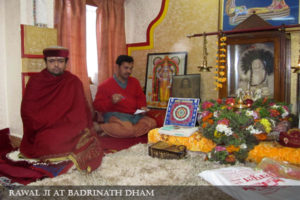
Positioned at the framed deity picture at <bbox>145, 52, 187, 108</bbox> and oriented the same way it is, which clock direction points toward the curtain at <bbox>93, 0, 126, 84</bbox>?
The curtain is roughly at 3 o'clock from the framed deity picture.

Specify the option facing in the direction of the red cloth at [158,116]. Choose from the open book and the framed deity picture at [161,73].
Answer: the framed deity picture

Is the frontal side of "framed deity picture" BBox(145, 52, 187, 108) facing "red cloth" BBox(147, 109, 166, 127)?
yes

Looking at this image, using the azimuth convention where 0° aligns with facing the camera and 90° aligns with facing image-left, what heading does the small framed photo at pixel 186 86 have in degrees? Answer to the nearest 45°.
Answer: approximately 0°

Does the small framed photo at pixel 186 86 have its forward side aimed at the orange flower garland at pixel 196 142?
yes
